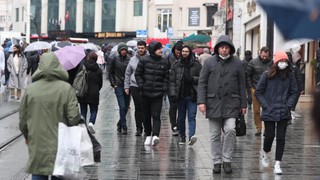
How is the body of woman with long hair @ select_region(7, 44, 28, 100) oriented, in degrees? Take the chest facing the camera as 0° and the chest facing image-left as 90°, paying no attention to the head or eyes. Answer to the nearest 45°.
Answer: approximately 0°

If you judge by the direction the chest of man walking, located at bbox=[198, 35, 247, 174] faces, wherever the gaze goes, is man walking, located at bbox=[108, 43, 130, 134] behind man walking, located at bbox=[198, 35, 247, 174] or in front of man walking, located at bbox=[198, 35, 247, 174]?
behind

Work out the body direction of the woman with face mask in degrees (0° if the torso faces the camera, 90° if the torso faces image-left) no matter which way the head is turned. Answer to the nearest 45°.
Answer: approximately 0°

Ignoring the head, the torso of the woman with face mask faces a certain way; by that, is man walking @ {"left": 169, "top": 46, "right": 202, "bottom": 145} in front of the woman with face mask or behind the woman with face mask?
behind

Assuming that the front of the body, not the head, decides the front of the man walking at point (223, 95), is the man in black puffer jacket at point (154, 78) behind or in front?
behind
